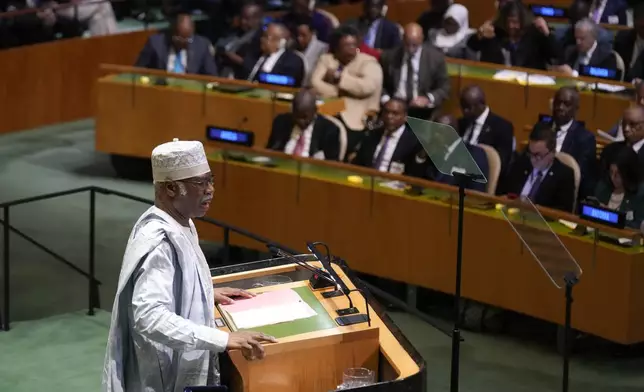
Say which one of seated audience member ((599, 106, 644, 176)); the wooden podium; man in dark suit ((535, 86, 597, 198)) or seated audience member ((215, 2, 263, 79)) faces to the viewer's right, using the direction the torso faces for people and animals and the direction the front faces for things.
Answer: the wooden podium

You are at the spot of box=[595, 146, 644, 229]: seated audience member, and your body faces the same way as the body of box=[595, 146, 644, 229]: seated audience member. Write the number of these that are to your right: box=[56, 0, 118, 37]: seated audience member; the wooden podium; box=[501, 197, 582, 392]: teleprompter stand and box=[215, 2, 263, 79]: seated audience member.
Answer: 2

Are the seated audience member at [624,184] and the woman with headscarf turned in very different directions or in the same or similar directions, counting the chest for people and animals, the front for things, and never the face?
same or similar directions

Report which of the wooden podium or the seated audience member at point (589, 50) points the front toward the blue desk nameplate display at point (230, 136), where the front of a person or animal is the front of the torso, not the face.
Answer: the seated audience member

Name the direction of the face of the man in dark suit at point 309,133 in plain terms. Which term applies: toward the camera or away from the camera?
toward the camera

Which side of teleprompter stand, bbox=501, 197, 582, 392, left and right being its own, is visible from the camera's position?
left

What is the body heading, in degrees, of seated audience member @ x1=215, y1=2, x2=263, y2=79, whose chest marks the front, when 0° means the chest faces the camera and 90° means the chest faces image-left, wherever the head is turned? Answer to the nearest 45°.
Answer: approximately 45°

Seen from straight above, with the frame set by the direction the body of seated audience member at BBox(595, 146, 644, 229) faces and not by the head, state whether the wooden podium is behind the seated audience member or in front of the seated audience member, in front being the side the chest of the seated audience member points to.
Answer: in front

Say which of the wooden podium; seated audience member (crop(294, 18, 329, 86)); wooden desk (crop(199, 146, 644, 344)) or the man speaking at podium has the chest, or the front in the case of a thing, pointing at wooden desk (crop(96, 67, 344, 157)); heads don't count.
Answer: the seated audience member

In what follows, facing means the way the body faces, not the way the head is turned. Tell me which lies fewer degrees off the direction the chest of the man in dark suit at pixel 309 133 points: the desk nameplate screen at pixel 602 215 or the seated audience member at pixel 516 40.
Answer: the desk nameplate screen

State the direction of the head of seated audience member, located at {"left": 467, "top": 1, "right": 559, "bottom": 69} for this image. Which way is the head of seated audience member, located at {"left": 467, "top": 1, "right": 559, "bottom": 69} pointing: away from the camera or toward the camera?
toward the camera

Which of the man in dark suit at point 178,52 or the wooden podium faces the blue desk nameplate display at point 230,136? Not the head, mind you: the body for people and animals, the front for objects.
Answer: the man in dark suit

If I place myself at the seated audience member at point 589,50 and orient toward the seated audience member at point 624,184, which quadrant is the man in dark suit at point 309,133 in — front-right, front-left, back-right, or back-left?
front-right

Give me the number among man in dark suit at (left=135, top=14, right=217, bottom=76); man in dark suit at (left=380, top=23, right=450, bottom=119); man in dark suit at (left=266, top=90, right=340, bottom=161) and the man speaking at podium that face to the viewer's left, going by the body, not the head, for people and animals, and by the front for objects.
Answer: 0

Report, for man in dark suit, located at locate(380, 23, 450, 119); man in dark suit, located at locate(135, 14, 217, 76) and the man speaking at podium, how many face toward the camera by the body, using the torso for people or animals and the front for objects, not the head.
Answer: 2

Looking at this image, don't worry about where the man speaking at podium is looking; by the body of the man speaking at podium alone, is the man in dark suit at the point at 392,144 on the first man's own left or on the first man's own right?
on the first man's own left
